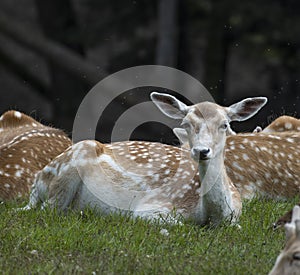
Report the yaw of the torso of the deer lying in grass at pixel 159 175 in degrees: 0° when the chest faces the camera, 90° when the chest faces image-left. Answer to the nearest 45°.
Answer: approximately 315°

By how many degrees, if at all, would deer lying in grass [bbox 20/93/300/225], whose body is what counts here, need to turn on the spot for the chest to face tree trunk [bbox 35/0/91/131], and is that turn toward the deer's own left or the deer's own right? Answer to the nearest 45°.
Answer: approximately 135° to the deer's own left

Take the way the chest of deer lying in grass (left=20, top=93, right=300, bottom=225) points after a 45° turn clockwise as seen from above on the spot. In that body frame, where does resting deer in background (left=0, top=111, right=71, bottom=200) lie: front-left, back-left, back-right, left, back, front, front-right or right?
back-right

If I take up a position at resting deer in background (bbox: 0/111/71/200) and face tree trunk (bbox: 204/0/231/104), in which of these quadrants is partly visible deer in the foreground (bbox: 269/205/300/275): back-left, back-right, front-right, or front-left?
back-right

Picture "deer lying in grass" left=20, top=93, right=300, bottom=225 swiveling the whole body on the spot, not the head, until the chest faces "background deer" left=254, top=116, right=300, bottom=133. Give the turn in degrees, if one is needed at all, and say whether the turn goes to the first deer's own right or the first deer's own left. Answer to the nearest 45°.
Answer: approximately 90° to the first deer's own left

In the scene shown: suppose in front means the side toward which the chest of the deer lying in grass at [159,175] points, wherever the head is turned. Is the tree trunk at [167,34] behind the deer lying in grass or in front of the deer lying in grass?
behind

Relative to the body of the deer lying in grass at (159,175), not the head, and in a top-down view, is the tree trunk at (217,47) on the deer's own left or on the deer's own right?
on the deer's own left
